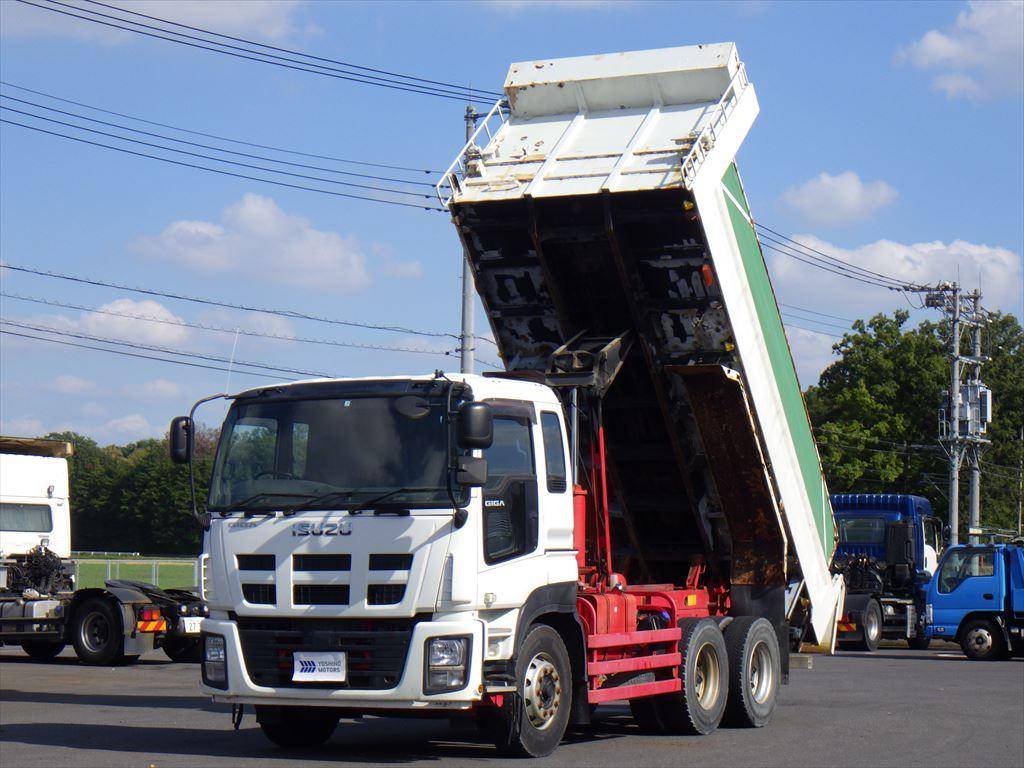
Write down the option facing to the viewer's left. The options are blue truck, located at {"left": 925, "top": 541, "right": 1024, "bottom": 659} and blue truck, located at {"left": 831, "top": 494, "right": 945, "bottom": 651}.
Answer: blue truck, located at {"left": 925, "top": 541, "right": 1024, "bottom": 659}

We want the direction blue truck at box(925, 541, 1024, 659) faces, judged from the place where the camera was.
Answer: facing to the left of the viewer

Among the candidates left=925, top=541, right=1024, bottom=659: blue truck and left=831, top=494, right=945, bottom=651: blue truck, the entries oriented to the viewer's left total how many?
1
